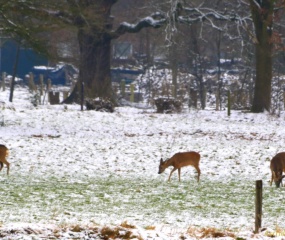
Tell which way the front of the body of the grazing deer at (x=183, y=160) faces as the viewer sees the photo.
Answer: to the viewer's left

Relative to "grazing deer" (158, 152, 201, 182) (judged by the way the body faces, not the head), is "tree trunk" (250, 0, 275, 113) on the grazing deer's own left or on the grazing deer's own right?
on the grazing deer's own right

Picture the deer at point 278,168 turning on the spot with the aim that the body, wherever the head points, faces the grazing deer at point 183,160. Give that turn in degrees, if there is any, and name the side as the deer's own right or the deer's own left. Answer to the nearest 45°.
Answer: approximately 45° to the deer's own right

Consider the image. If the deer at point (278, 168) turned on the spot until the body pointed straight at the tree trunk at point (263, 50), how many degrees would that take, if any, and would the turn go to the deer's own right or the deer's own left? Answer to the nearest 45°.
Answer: approximately 135° to the deer's own right

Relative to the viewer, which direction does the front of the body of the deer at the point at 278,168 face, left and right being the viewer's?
facing the viewer and to the left of the viewer

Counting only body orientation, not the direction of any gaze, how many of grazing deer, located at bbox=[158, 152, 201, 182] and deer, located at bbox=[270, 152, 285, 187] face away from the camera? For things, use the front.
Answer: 0

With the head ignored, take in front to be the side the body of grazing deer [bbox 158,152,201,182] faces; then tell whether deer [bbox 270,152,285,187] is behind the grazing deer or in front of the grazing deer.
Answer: behind
